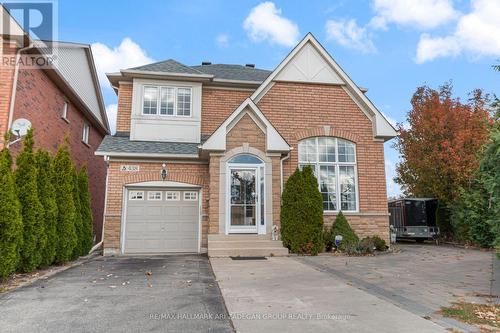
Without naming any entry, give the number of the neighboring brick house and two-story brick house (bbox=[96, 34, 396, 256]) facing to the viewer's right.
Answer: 0

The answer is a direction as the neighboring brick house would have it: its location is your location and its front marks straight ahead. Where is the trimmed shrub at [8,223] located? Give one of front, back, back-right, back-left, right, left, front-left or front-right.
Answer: front-left

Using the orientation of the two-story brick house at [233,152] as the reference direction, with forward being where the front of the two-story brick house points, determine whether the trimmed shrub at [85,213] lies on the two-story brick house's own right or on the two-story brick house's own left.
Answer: on the two-story brick house's own right

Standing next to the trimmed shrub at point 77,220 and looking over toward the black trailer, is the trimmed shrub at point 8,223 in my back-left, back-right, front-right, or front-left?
back-right

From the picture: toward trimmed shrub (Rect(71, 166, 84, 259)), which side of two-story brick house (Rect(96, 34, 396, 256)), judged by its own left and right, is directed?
right

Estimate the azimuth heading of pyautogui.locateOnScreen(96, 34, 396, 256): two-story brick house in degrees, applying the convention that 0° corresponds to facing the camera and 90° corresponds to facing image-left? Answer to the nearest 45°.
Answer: approximately 0°

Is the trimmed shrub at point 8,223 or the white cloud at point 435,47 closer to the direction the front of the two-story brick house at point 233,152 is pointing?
the trimmed shrub

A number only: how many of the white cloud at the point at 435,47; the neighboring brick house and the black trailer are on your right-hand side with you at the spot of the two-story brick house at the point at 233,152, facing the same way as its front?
1

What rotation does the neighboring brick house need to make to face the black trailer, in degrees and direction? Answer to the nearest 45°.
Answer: approximately 135° to its left

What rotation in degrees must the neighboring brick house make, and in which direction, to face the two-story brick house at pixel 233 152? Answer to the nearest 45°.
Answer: approximately 90° to its left
